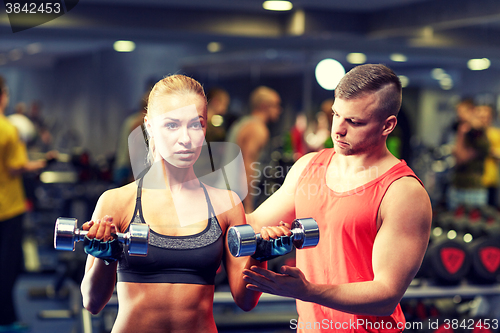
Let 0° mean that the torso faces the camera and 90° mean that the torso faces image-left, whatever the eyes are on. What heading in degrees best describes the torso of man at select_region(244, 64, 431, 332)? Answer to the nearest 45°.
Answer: approximately 45°

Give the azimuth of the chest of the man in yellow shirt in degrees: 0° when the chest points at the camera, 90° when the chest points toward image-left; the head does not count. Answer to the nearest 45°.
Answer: approximately 270°

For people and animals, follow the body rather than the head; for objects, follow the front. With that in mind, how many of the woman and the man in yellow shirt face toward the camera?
1

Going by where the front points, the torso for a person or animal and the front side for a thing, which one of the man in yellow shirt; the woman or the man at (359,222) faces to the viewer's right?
the man in yellow shirt

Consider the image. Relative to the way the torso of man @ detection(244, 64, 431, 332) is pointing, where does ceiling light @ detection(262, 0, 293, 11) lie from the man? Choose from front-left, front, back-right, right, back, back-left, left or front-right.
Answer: back-right

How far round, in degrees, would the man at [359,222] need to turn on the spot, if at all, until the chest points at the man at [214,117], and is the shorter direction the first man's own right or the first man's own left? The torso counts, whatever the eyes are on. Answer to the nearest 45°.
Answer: approximately 90° to the first man's own right

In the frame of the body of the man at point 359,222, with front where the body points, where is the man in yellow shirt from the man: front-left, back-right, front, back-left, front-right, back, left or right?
right

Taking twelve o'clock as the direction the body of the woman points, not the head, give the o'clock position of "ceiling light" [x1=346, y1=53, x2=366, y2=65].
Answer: The ceiling light is roughly at 7 o'clock from the woman.

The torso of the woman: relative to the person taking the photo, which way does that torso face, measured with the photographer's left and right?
facing the viewer

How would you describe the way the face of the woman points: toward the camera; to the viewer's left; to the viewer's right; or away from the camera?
toward the camera

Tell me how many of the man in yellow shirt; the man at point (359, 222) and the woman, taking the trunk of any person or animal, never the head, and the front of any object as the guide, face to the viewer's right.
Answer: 1

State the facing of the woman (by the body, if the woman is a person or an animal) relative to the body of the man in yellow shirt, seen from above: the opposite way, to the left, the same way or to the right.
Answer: to the right

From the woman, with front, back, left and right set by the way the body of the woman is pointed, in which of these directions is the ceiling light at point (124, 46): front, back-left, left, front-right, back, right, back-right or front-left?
back
